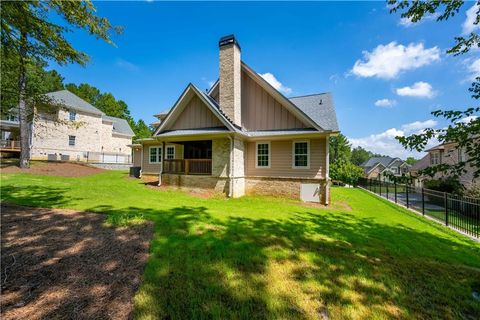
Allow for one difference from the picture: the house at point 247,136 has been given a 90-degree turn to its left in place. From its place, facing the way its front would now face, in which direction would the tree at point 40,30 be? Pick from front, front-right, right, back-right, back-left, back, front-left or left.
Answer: front-left

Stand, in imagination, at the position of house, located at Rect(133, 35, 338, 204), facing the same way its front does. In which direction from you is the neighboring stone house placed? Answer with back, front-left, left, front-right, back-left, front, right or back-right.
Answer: front-left

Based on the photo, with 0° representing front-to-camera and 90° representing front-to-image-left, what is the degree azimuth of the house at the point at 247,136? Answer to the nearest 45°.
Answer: approximately 180°

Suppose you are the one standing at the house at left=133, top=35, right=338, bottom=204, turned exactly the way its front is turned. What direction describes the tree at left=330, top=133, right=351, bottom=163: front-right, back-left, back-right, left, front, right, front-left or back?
front-right
